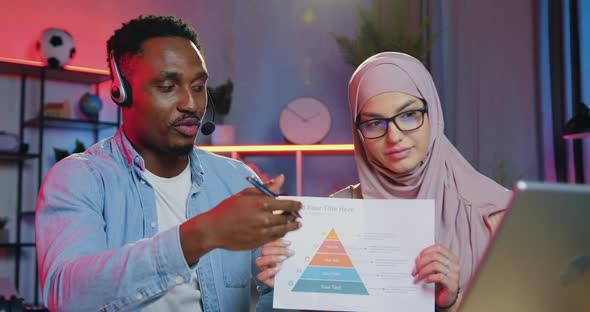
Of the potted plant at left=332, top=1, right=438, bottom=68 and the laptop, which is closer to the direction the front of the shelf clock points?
the laptop

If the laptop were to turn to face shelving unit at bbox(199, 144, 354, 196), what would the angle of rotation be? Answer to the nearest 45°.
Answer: approximately 45° to its left

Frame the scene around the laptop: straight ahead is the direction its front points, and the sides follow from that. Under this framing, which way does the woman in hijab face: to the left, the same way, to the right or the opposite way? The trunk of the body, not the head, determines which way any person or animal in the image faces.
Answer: the opposite way

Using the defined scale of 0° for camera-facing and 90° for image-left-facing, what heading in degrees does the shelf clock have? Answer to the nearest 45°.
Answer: approximately 0°

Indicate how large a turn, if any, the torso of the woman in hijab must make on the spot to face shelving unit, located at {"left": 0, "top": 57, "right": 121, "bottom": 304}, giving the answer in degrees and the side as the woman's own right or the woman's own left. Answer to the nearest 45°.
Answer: approximately 135° to the woman's own right

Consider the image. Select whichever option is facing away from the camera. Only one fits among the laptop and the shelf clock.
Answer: the laptop

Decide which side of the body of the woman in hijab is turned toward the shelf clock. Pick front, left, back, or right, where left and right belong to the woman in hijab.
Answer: back

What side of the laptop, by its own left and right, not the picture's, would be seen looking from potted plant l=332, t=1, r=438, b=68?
front

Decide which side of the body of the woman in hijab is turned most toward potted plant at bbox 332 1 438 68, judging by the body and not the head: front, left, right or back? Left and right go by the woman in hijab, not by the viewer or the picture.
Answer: back

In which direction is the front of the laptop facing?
away from the camera

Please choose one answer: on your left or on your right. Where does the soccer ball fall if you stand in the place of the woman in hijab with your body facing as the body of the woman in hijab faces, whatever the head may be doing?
on your right

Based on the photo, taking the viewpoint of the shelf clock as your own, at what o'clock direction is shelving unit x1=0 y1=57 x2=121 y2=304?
The shelving unit is roughly at 3 o'clock from the shelf clock.

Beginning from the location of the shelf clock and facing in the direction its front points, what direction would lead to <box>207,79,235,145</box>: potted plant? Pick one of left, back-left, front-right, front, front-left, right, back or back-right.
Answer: right
